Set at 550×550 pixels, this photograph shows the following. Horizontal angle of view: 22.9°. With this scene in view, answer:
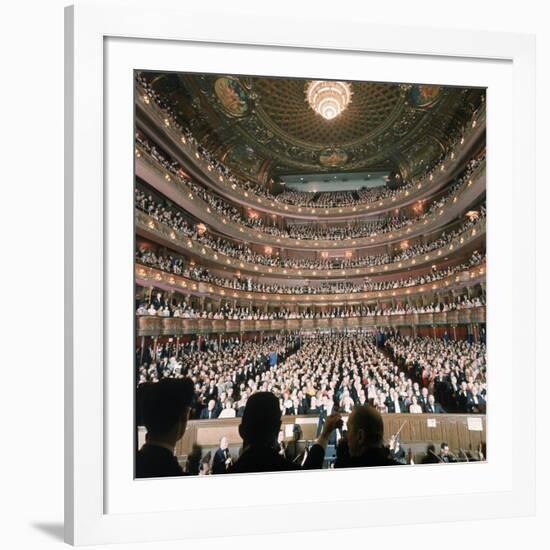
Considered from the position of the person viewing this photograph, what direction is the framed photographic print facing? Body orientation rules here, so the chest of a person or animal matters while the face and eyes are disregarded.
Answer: facing the viewer and to the right of the viewer
